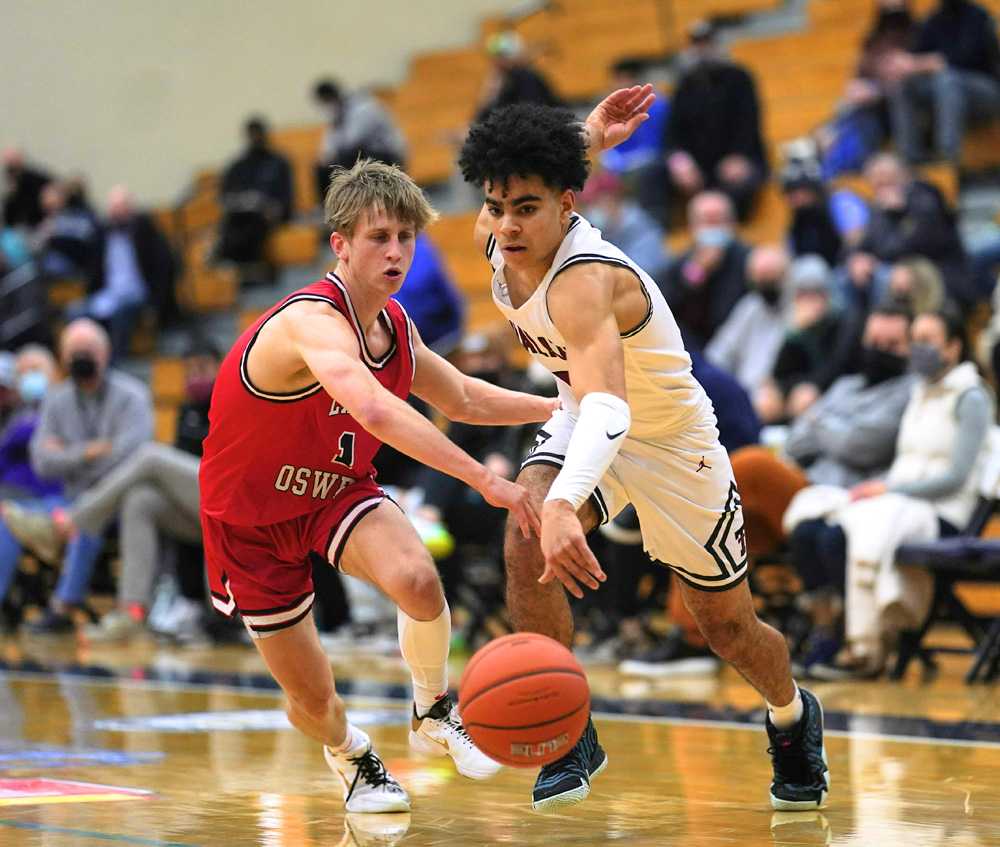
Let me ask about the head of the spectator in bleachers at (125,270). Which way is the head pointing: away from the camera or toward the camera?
toward the camera

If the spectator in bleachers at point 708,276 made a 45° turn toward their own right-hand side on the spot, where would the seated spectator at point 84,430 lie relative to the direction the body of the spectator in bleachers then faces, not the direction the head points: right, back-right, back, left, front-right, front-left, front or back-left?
front-right

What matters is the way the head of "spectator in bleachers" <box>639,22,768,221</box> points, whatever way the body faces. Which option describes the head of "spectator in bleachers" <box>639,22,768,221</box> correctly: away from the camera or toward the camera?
toward the camera

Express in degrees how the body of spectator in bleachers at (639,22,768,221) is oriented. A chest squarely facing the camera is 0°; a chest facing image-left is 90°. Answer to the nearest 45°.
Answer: approximately 0°

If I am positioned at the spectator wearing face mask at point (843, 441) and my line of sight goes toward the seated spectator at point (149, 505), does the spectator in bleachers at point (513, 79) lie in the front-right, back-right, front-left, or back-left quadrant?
front-right

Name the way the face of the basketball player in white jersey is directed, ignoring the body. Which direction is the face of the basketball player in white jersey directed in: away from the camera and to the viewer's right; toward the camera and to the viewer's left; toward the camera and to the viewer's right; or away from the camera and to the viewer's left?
toward the camera and to the viewer's left

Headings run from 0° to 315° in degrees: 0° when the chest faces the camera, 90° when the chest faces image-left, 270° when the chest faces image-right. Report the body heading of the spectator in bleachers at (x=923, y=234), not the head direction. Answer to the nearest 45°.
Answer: approximately 45°

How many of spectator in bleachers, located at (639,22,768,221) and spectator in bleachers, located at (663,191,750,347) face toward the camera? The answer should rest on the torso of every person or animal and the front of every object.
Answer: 2

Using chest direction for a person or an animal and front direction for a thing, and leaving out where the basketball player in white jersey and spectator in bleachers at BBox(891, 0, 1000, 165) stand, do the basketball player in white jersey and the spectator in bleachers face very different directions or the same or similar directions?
same or similar directions

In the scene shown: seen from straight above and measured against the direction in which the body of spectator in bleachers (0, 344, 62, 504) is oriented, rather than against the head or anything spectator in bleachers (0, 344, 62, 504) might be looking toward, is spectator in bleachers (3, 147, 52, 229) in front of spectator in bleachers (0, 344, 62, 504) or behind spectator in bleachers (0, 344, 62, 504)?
behind

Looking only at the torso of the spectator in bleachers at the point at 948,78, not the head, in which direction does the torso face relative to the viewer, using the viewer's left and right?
facing the viewer and to the left of the viewer

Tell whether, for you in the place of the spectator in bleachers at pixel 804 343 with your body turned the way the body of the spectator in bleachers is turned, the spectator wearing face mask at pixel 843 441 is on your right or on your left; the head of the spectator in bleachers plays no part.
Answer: on your left

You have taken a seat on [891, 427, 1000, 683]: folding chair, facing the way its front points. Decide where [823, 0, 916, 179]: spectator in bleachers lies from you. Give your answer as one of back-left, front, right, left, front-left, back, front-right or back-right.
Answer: back-right

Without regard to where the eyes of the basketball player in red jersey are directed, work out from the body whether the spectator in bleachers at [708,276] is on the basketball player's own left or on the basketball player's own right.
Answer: on the basketball player's own left

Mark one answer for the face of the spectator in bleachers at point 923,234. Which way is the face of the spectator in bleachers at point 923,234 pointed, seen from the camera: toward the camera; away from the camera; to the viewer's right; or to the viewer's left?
toward the camera

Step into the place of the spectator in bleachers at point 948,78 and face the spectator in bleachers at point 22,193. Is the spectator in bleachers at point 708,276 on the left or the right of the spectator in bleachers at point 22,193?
left

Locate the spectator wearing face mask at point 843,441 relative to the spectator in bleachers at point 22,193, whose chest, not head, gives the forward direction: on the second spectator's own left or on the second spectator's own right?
on the second spectator's own left

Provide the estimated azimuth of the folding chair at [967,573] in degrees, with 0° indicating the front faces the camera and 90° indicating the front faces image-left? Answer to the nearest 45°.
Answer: approximately 45°

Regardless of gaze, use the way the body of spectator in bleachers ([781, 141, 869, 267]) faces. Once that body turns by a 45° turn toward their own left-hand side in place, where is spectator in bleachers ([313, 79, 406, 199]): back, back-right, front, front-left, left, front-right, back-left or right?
back-right

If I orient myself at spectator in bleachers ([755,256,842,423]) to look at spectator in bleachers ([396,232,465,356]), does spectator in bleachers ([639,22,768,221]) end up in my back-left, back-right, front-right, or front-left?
front-right

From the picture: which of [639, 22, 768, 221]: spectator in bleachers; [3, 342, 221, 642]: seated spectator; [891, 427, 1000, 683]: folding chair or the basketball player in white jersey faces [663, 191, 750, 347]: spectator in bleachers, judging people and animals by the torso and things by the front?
[639, 22, 768, 221]: spectator in bleachers
